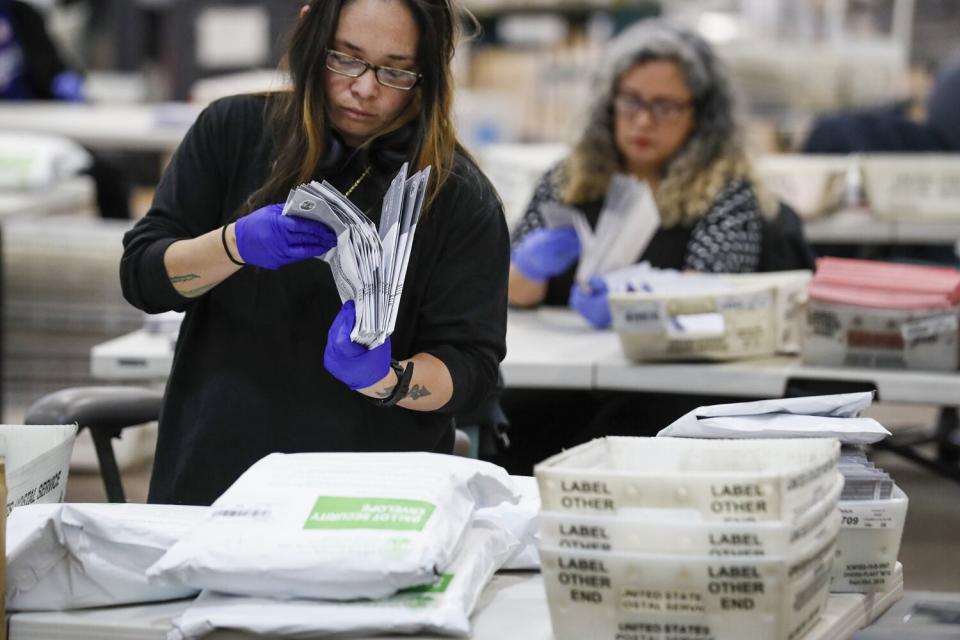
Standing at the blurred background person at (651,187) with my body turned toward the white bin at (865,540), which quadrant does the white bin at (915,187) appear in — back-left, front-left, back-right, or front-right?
back-left

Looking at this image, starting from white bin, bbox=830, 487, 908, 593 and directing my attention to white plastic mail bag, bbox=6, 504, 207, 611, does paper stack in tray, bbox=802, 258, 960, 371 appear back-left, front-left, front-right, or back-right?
back-right

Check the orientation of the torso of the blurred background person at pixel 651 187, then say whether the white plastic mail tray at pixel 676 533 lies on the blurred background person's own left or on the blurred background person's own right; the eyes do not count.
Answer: on the blurred background person's own left

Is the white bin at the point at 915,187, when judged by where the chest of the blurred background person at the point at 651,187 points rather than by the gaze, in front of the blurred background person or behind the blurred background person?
behind

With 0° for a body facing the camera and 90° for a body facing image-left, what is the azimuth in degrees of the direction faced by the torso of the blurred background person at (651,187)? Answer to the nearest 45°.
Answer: approximately 45°

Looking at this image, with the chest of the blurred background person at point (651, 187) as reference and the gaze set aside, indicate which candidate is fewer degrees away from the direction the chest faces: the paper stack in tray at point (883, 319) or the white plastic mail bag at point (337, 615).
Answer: the white plastic mail bag

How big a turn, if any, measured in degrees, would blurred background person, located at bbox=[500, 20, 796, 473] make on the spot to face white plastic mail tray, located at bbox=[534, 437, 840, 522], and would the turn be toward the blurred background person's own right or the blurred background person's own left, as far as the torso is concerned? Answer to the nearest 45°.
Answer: approximately 45° to the blurred background person's own left
